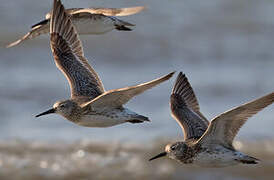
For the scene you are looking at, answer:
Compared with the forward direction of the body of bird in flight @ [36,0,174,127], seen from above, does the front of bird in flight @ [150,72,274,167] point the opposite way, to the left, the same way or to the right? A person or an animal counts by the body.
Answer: the same way

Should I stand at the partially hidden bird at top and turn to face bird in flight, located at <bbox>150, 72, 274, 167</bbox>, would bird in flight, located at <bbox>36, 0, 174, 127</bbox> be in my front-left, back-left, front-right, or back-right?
front-right

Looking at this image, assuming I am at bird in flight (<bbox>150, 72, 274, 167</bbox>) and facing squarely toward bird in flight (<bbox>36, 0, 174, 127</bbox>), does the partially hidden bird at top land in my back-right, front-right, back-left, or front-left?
front-right

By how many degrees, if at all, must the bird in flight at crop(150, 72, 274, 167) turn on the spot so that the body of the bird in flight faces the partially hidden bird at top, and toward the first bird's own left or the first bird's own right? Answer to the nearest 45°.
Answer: approximately 45° to the first bird's own right

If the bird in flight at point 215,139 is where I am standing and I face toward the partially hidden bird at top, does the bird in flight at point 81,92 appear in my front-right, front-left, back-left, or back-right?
front-left

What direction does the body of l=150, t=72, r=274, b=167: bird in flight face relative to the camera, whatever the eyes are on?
to the viewer's left

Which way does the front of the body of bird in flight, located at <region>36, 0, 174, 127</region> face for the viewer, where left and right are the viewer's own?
facing to the left of the viewer

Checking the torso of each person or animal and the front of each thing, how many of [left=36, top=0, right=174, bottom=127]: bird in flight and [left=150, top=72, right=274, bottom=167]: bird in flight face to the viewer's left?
2

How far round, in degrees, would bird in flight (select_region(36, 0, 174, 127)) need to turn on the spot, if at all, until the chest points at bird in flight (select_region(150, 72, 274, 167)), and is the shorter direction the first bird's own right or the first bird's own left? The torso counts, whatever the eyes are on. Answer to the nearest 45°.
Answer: approximately 135° to the first bird's own left

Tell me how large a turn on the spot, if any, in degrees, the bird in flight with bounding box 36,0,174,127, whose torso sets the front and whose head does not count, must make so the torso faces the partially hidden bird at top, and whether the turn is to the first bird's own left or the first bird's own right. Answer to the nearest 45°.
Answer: approximately 90° to the first bird's own right

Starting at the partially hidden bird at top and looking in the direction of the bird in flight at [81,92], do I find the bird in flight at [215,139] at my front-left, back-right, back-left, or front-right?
front-left
